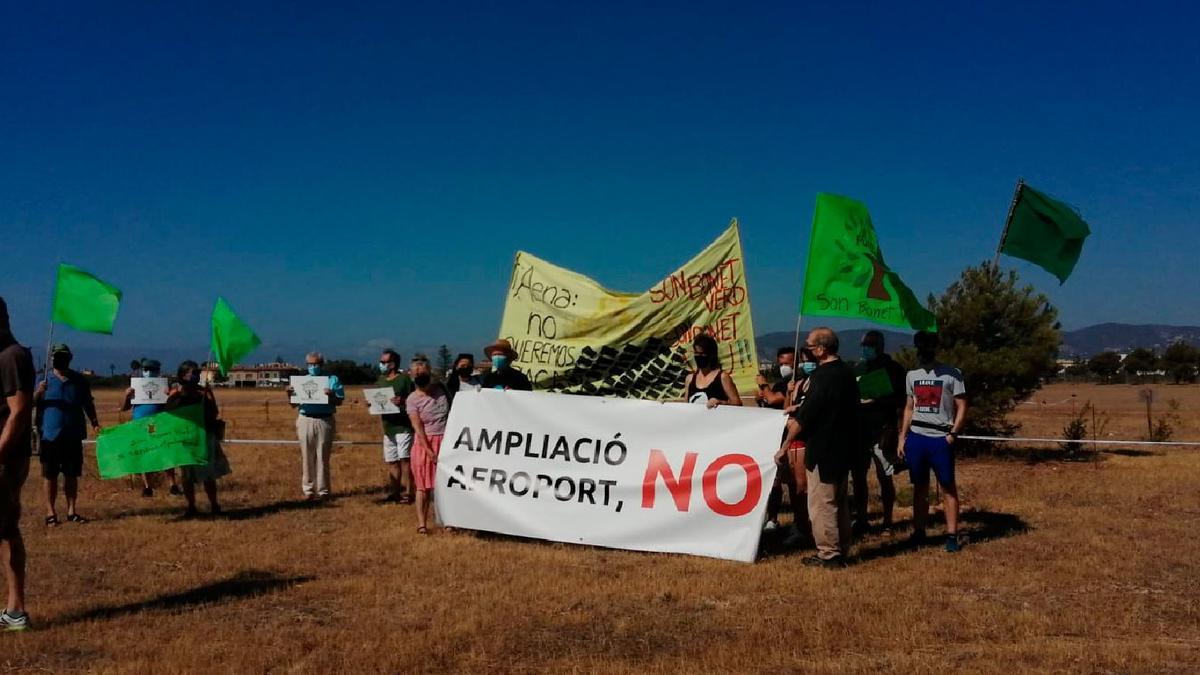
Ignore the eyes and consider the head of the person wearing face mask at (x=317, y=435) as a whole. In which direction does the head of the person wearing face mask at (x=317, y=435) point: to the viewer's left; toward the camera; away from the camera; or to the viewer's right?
toward the camera

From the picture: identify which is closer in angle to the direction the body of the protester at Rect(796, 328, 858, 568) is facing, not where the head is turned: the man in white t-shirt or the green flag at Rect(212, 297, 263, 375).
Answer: the green flag

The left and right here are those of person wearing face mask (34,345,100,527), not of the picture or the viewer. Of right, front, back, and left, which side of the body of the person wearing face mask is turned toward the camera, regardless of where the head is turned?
front

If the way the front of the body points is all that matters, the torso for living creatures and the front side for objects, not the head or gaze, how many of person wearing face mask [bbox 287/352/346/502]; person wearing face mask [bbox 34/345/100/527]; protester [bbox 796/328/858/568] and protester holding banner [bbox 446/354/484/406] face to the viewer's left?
1

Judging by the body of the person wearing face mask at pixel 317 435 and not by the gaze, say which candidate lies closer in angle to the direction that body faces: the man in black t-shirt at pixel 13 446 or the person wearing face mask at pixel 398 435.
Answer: the man in black t-shirt

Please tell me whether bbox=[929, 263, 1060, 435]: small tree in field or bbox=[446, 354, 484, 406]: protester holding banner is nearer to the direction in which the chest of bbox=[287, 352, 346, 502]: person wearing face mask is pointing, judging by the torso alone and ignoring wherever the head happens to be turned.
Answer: the protester holding banner

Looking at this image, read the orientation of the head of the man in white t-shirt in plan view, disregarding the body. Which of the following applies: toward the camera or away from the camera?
toward the camera

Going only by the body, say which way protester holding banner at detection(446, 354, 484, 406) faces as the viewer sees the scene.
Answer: toward the camera

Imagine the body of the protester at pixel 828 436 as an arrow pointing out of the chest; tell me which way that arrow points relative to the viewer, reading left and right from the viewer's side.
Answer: facing to the left of the viewer

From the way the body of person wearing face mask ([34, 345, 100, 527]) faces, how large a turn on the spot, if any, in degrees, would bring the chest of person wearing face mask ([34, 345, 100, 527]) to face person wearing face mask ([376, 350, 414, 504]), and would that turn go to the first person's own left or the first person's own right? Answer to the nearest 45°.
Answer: approximately 90° to the first person's own left

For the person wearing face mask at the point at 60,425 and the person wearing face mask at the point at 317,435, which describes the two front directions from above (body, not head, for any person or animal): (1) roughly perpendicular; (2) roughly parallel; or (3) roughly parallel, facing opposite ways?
roughly parallel

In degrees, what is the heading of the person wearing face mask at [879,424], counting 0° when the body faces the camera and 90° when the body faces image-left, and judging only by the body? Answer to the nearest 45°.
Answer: approximately 45°

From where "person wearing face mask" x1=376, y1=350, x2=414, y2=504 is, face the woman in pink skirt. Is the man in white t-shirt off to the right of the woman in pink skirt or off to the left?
left

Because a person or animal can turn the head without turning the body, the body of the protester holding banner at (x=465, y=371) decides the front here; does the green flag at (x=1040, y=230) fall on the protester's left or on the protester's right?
on the protester's left
